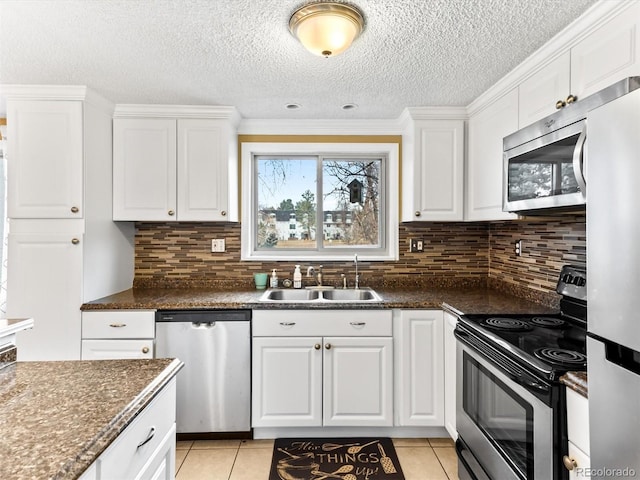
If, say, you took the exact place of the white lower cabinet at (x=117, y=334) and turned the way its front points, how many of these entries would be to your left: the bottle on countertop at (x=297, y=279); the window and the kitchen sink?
3

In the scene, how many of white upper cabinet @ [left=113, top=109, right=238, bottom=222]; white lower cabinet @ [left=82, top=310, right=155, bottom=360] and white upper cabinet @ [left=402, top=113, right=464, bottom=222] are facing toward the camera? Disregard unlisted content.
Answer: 3

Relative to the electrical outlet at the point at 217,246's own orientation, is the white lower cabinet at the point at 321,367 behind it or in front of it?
in front

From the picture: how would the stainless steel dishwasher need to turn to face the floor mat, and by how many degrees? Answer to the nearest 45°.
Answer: approximately 45° to its left

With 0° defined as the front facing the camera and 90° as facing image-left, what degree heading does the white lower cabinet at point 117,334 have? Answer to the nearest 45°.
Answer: approximately 0°

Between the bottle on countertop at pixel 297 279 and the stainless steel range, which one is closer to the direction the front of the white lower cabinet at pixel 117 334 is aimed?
the stainless steel range
